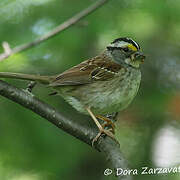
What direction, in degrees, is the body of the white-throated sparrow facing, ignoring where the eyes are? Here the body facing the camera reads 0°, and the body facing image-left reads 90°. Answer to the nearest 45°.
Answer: approximately 270°
